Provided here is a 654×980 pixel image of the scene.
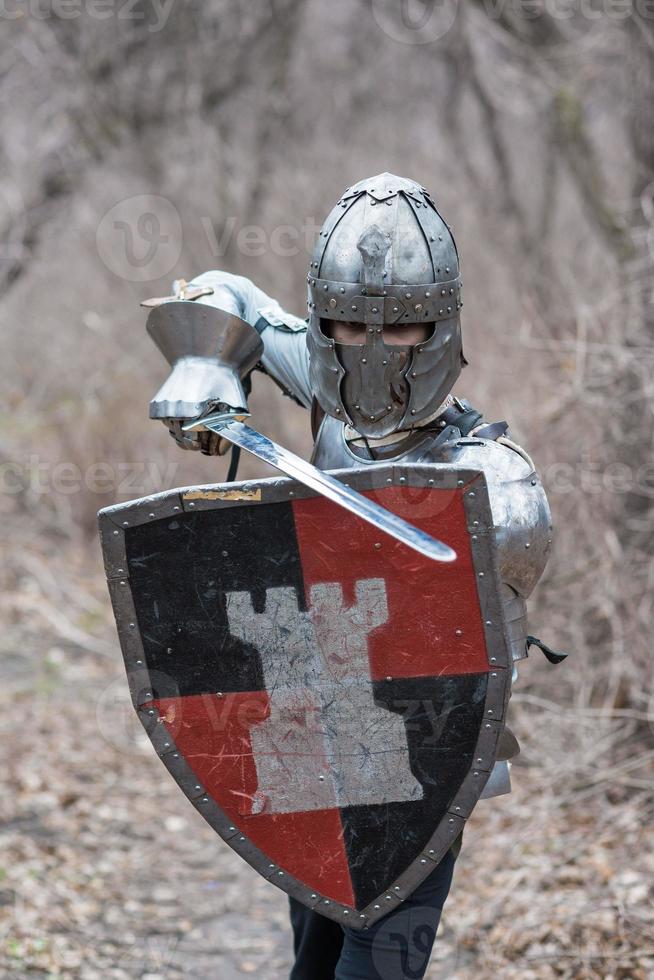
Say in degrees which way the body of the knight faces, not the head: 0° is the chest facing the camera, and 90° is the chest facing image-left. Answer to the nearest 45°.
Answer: approximately 0°
